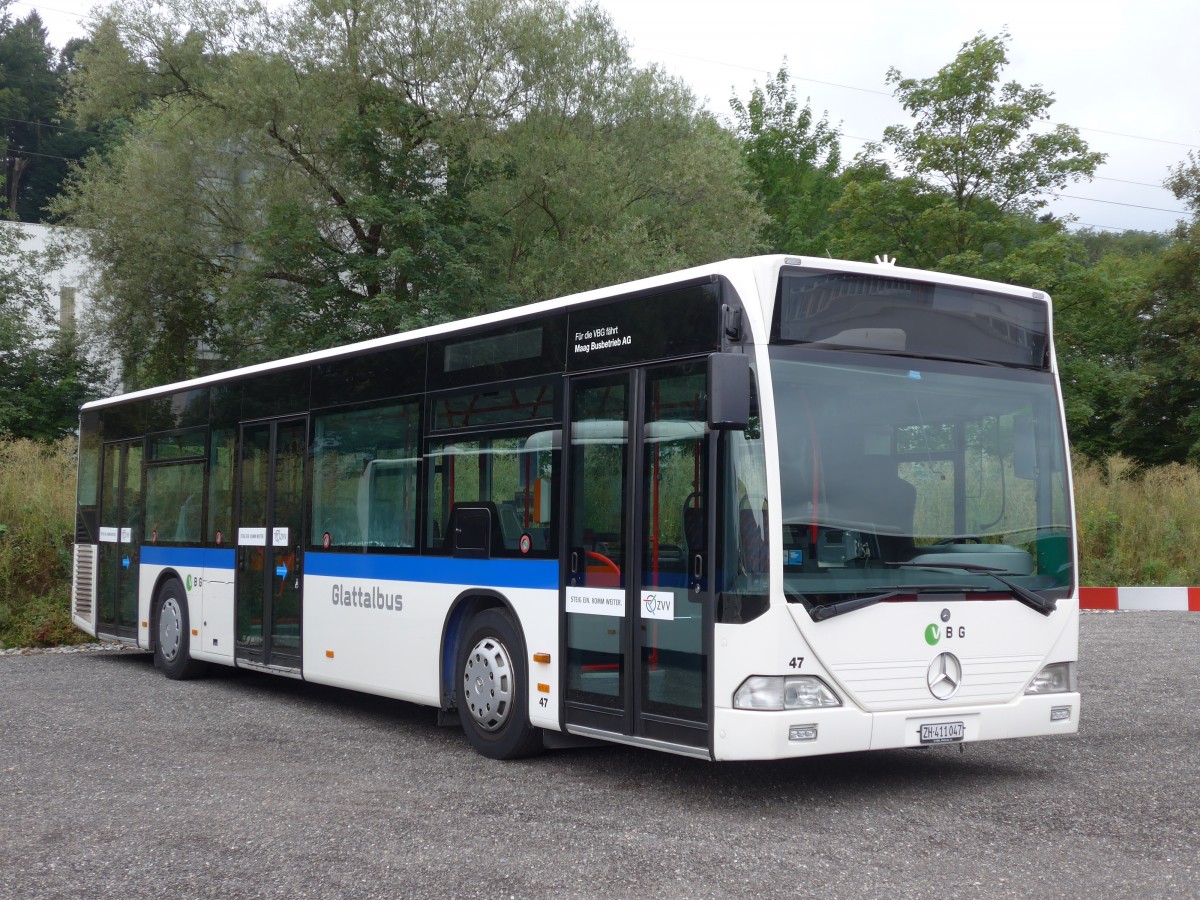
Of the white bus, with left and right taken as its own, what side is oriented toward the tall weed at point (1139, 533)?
left

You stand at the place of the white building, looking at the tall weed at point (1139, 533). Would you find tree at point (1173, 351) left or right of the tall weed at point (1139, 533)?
left

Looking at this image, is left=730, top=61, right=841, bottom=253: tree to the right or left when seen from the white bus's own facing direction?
on its left

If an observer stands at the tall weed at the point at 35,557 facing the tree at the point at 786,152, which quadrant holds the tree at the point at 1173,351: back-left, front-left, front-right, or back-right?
front-right

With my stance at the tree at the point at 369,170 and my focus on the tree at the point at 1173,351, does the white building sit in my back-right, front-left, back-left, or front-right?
back-left

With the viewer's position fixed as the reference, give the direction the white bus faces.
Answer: facing the viewer and to the right of the viewer

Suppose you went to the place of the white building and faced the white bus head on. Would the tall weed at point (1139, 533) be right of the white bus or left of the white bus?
left

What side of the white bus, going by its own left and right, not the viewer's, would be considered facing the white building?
back

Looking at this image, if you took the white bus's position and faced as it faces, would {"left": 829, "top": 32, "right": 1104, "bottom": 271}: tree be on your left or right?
on your left

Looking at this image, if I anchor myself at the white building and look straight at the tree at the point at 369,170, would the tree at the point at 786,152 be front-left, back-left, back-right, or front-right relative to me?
front-left

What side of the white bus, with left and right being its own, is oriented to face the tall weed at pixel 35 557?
back

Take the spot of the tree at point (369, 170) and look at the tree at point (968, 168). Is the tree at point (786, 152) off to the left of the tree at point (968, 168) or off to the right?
left
